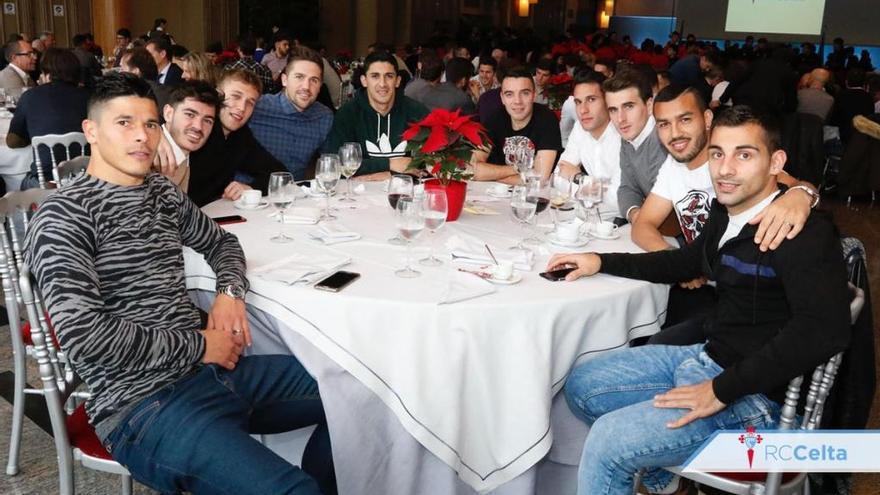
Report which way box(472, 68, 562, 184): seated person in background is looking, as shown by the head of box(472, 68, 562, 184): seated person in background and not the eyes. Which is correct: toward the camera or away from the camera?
toward the camera

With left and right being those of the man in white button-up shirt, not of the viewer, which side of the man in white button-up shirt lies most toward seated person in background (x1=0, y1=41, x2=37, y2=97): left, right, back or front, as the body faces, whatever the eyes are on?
right

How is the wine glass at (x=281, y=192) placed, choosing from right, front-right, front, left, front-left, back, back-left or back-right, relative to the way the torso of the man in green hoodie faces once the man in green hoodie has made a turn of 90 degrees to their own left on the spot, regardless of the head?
right

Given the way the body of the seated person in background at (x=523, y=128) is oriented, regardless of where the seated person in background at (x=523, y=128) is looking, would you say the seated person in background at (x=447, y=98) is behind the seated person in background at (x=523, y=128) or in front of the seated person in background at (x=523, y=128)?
behind

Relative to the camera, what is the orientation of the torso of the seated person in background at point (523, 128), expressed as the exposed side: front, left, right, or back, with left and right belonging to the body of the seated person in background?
front

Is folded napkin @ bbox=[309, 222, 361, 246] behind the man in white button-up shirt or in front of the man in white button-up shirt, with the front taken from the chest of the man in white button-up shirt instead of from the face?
in front

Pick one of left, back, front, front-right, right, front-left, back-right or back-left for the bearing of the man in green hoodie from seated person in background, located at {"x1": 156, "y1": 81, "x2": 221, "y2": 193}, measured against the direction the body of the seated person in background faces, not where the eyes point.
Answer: left

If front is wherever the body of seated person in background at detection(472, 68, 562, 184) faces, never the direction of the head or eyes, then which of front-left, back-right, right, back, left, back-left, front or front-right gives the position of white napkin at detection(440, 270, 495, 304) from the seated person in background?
front

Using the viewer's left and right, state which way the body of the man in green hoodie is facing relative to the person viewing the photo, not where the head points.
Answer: facing the viewer

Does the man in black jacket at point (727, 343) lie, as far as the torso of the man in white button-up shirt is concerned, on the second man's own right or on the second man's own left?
on the second man's own left

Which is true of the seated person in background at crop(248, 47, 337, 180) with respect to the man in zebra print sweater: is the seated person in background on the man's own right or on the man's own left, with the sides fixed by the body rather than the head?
on the man's own left

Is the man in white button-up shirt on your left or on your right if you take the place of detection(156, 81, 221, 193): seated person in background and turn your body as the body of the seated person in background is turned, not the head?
on your left

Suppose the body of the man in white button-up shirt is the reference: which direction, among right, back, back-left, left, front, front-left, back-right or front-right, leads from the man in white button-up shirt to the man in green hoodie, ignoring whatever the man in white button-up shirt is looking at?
front-right

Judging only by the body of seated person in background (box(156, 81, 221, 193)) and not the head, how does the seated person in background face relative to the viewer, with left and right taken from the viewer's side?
facing the viewer and to the right of the viewer

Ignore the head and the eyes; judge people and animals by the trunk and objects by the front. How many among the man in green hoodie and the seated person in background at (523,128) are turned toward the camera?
2

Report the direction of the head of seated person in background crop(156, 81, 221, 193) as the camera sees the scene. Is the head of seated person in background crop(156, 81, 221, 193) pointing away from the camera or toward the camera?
toward the camera

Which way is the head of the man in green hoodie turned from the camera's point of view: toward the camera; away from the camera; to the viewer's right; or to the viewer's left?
toward the camera

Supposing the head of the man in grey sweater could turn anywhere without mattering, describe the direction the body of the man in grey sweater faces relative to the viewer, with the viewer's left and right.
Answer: facing the viewer and to the left of the viewer

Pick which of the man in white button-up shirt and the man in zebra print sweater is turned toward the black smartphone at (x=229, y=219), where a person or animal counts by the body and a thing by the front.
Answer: the man in white button-up shirt

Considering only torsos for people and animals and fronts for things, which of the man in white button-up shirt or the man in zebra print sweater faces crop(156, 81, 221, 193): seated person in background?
the man in white button-up shirt

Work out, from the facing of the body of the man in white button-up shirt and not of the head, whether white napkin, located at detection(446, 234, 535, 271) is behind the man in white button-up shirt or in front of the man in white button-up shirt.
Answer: in front
